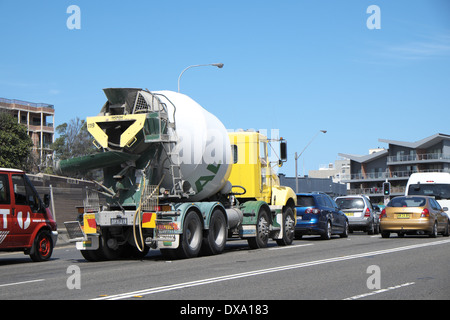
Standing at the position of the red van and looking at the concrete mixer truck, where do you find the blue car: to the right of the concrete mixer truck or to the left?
left

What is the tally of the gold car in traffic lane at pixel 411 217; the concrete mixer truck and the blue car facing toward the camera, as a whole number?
0

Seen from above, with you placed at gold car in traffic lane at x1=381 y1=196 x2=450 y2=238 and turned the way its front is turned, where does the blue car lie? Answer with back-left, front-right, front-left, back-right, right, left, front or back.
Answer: back-left

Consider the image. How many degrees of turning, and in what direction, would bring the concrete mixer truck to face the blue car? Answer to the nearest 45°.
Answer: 0° — it already faces it

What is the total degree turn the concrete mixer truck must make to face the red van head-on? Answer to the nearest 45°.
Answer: approximately 135° to its left

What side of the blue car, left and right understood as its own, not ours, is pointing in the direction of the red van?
back

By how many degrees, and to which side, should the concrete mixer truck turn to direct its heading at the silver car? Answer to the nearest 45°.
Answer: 0° — it already faces it

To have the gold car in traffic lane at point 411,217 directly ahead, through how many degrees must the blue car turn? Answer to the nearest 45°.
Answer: approximately 45° to its right

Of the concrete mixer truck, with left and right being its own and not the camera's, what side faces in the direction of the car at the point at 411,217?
front

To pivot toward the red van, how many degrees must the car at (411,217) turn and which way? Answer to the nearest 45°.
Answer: approximately 180°

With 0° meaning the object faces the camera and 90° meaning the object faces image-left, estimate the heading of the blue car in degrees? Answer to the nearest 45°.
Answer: approximately 225°

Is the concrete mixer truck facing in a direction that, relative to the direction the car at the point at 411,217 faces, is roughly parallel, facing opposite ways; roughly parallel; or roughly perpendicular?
roughly parallel

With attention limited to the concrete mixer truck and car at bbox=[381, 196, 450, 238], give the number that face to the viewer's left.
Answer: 0

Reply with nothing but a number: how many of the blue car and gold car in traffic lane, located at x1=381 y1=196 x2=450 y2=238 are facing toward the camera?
0

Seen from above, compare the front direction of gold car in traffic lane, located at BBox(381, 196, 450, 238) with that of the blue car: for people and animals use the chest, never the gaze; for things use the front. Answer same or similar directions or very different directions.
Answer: same or similar directions

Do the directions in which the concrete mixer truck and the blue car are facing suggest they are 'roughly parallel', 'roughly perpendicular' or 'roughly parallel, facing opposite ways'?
roughly parallel
